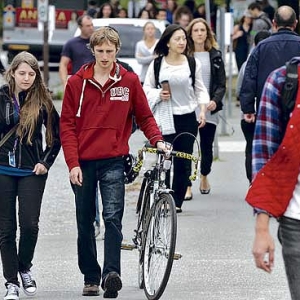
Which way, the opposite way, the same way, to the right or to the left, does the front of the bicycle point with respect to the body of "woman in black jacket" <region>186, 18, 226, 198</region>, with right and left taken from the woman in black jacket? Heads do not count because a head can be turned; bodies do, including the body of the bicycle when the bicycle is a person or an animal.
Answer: the same way

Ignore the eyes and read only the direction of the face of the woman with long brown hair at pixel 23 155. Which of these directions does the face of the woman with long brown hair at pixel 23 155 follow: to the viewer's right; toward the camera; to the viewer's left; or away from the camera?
toward the camera

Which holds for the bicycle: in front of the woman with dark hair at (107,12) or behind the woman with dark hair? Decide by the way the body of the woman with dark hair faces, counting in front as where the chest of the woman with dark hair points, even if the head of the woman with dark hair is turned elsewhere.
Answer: in front

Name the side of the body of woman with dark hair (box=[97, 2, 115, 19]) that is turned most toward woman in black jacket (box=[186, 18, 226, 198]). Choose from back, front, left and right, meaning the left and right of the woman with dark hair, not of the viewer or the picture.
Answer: front

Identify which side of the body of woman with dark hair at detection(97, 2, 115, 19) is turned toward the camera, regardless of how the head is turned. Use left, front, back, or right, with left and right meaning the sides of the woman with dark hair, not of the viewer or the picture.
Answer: front

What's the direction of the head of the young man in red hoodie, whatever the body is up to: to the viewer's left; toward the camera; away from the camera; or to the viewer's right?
toward the camera

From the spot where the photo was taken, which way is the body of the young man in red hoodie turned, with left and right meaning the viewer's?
facing the viewer

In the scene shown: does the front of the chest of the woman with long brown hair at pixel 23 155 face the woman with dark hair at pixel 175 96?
no

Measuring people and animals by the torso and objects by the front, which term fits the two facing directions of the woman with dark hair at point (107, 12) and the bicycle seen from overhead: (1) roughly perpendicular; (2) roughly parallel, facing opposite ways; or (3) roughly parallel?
roughly parallel

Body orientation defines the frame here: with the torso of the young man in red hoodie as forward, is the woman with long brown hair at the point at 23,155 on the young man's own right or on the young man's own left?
on the young man's own right

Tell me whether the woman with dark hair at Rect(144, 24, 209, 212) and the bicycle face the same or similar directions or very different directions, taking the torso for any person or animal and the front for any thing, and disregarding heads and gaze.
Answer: same or similar directions

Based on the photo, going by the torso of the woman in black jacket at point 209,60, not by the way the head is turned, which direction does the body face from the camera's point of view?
toward the camera

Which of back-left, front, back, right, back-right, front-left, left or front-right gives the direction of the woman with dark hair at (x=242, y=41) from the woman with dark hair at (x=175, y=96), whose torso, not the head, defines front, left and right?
back

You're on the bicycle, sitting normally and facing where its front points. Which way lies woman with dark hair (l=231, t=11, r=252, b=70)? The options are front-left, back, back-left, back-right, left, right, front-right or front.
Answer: back
